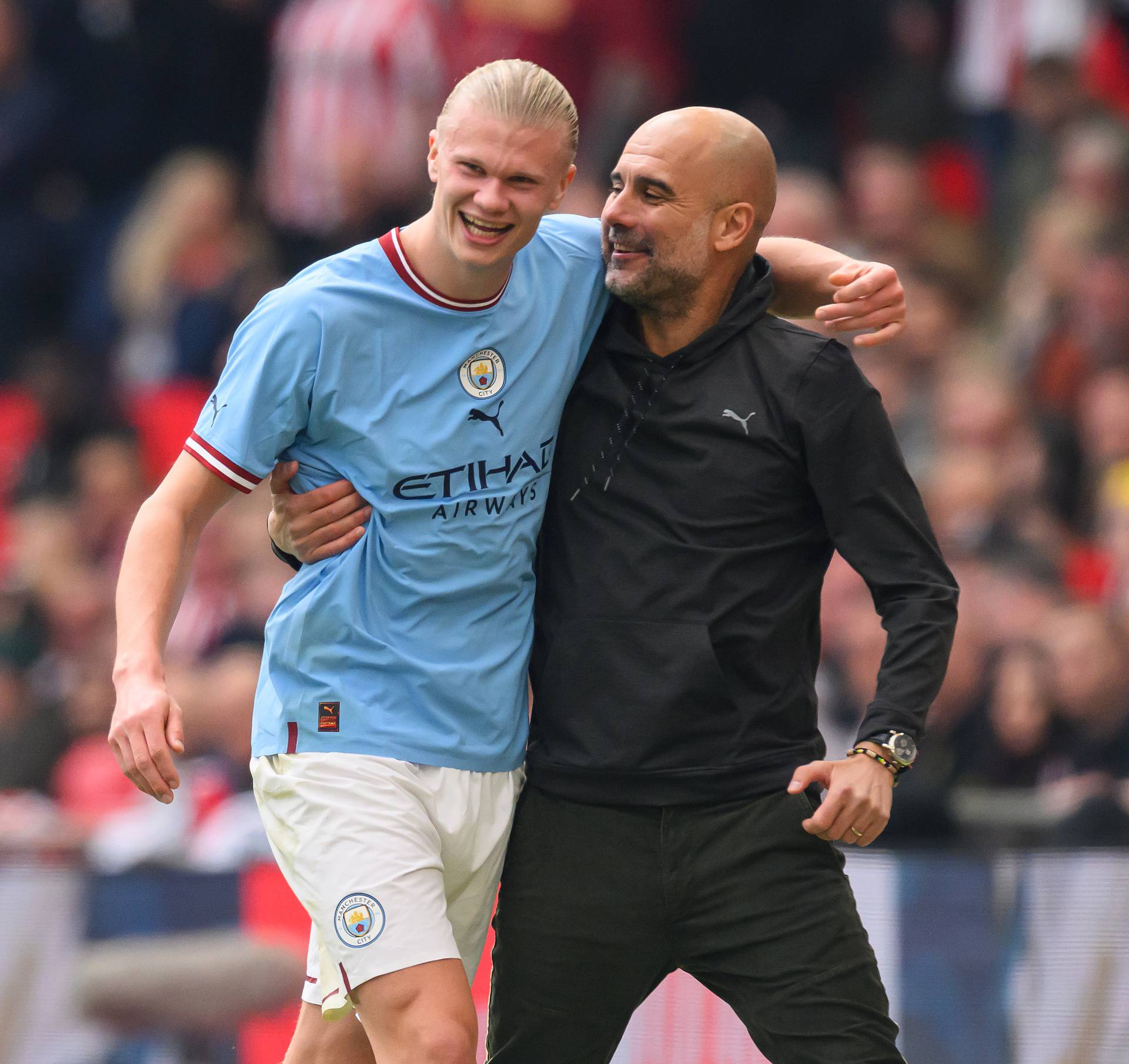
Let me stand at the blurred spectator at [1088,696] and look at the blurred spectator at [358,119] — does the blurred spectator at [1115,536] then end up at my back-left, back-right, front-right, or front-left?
front-right

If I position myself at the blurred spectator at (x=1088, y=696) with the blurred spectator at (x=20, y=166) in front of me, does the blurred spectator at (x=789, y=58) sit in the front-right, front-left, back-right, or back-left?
front-right

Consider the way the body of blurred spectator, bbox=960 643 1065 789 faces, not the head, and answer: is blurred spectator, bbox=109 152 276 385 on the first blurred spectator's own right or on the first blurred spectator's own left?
on the first blurred spectator's own right

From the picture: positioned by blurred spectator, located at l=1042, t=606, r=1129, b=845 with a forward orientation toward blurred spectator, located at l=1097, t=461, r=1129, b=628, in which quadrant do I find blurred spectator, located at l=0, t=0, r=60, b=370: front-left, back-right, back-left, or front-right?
front-left

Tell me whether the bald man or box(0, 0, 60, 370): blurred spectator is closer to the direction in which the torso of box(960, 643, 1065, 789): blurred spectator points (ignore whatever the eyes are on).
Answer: the bald man

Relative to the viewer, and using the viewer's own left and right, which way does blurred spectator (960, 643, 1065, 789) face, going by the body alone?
facing the viewer

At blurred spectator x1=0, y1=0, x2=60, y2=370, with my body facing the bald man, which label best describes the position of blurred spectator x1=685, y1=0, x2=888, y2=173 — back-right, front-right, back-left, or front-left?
front-left

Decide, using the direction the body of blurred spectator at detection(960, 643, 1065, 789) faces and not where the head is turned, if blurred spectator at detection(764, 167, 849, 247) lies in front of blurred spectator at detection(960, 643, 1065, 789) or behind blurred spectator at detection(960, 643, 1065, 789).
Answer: behind

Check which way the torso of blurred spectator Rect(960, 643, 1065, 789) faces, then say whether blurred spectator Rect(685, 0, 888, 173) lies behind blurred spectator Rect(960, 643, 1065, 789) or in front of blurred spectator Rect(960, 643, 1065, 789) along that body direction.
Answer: behind

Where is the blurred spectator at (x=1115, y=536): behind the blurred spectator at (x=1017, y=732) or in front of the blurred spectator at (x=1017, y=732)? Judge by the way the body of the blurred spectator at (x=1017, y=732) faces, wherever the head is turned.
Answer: behind
